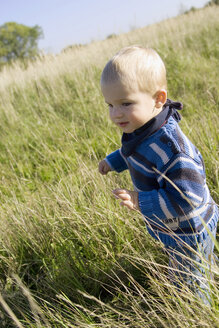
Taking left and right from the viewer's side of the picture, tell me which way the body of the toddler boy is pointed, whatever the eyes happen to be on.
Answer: facing the viewer and to the left of the viewer

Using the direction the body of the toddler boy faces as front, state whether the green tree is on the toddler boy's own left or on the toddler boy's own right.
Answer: on the toddler boy's own right

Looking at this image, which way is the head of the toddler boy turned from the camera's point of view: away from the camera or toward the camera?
toward the camera
